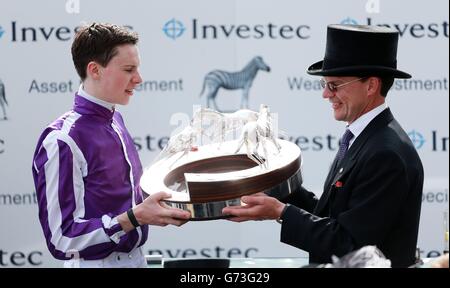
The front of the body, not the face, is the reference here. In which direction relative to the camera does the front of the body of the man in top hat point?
to the viewer's left

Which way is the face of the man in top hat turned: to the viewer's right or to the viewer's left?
to the viewer's left
